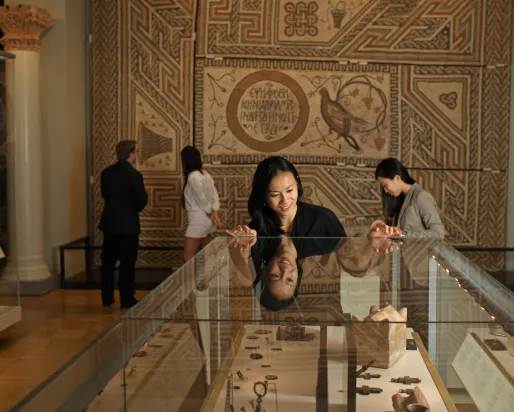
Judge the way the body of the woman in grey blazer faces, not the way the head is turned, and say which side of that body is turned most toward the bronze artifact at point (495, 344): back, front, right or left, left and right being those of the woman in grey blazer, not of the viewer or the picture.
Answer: left

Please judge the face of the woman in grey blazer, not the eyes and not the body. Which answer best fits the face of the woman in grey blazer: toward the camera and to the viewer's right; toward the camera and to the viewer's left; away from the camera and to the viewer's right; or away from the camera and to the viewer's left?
toward the camera and to the viewer's left

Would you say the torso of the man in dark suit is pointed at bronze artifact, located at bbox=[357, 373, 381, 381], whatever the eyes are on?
no

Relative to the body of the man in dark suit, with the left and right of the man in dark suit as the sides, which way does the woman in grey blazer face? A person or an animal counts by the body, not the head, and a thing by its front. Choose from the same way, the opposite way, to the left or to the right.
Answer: to the left

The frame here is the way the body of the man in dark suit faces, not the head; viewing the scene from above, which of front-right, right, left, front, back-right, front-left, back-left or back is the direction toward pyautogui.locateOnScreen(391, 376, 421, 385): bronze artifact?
back-right

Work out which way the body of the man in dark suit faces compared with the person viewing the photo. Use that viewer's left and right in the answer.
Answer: facing away from the viewer and to the right of the viewer

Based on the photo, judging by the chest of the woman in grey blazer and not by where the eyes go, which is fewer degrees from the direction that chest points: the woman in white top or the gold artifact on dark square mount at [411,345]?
the woman in white top

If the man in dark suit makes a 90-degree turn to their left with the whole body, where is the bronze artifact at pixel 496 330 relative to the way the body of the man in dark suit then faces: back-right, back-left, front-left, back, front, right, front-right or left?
back-left

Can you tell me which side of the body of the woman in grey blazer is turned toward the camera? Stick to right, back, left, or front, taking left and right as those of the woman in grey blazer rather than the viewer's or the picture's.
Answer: left

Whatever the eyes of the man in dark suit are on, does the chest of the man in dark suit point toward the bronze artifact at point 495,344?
no

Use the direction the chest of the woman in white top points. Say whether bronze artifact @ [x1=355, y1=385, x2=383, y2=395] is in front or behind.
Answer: behind

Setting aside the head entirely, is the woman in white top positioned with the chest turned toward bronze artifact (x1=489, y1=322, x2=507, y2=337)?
no

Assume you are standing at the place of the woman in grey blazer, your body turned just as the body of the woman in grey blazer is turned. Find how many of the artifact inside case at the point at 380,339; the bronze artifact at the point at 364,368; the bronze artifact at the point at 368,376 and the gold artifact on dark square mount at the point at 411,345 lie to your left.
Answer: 4

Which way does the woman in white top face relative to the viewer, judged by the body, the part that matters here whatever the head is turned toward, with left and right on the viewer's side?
facing away from the viewer and to the left of the viewer

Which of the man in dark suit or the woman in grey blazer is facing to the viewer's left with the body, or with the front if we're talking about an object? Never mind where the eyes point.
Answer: the woman in grey blazer
